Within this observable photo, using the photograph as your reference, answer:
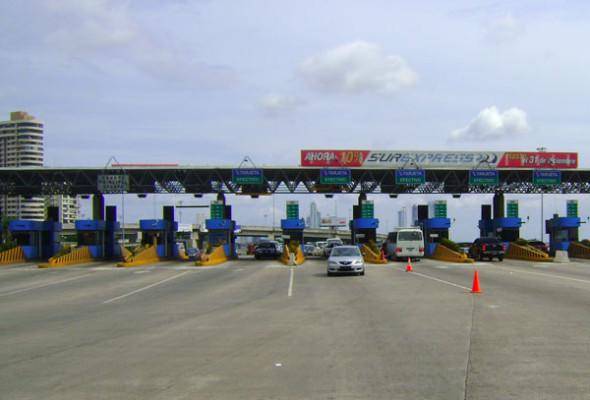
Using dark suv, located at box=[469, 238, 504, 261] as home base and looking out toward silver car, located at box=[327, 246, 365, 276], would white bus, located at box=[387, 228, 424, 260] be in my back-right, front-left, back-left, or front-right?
front-right

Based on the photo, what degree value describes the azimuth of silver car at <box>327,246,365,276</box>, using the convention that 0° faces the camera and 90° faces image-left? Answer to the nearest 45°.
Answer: approximately 0°

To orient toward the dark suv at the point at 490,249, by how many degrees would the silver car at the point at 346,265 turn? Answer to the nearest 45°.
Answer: approximately 135° to its left

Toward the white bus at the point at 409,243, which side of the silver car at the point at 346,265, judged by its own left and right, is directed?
back
